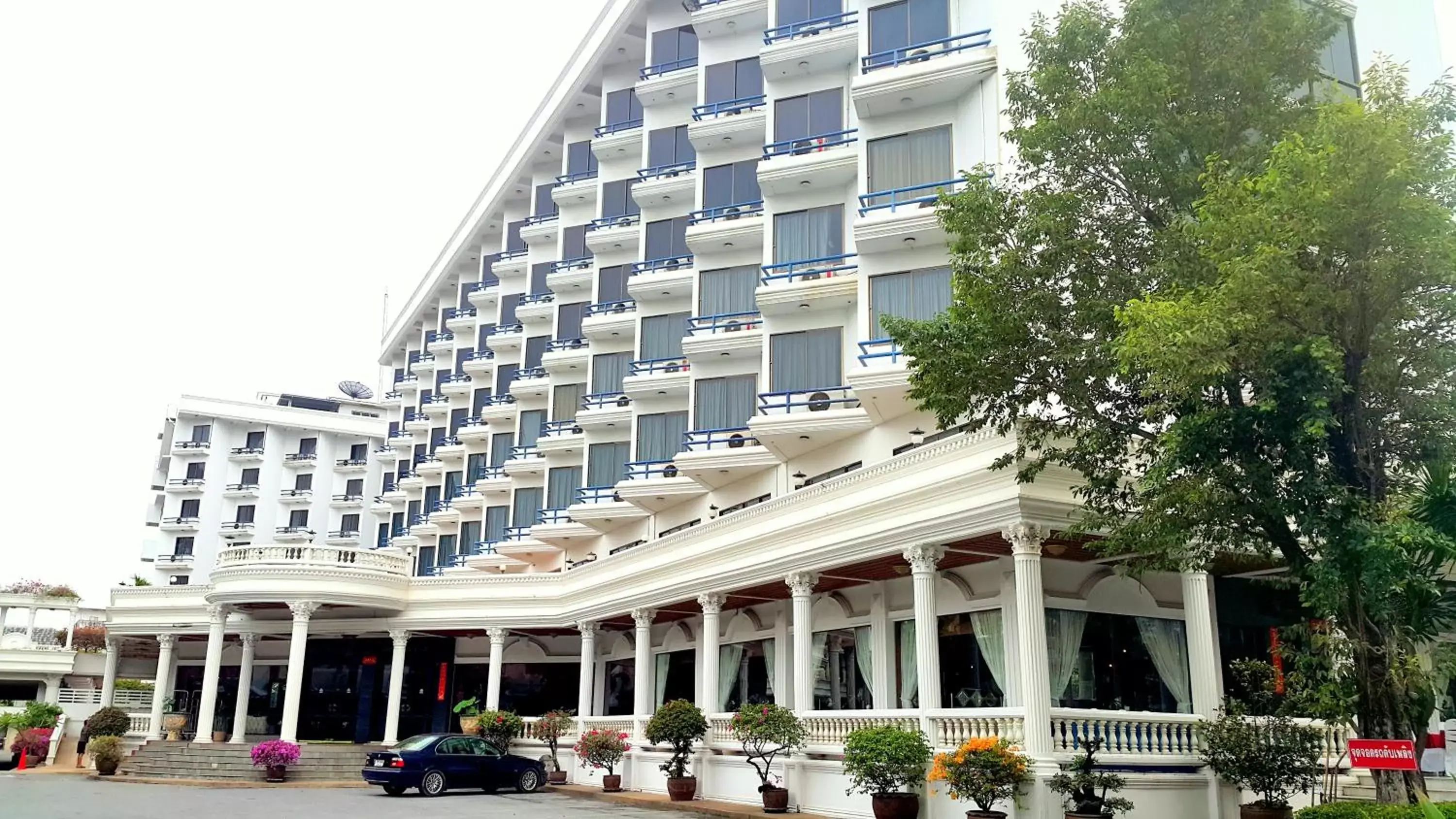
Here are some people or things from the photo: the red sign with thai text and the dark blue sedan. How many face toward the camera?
1

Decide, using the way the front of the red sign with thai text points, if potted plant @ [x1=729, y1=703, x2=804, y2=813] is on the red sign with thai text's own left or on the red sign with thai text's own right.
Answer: on the red sign with thai text's own right

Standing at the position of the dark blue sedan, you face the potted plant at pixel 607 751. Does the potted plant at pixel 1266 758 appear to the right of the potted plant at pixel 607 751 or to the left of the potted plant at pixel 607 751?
right

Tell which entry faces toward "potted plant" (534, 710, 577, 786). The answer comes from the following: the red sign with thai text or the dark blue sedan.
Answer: the dark blue sedan

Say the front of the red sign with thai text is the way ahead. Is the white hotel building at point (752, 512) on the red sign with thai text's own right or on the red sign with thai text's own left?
on the red sign with thai text's own right

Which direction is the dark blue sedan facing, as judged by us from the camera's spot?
facing away from the viewer and to the right of the viewer

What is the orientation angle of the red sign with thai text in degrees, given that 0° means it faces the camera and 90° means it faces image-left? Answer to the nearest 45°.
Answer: approximately 0°
